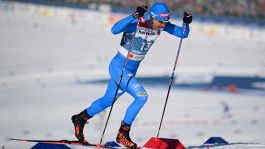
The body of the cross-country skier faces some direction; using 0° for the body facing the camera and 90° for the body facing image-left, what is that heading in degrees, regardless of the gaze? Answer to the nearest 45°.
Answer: approximately 315°
